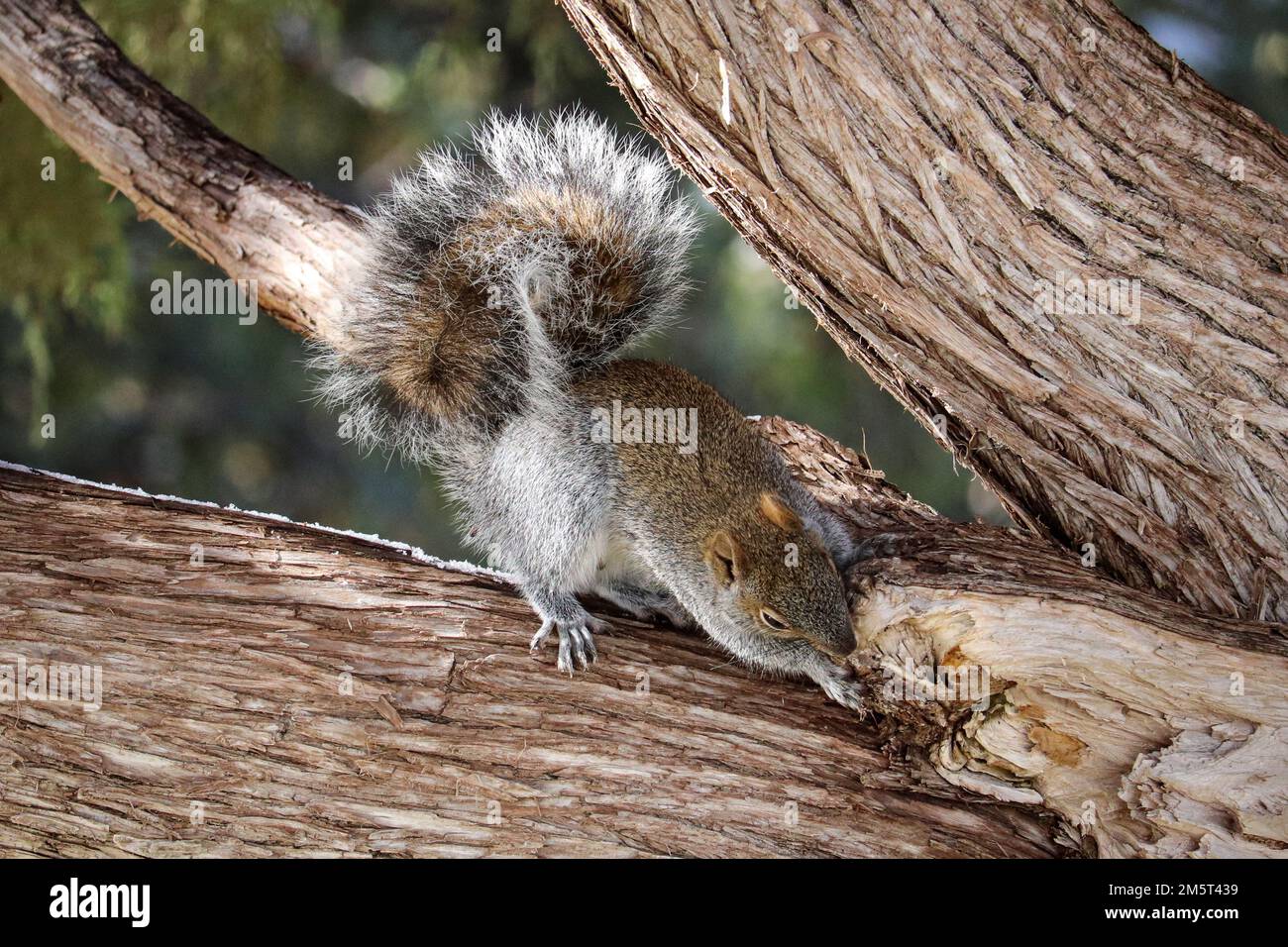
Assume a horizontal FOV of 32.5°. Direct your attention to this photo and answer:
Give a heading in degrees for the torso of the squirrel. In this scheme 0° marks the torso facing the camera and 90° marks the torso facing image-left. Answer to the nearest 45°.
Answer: approximately 315°
